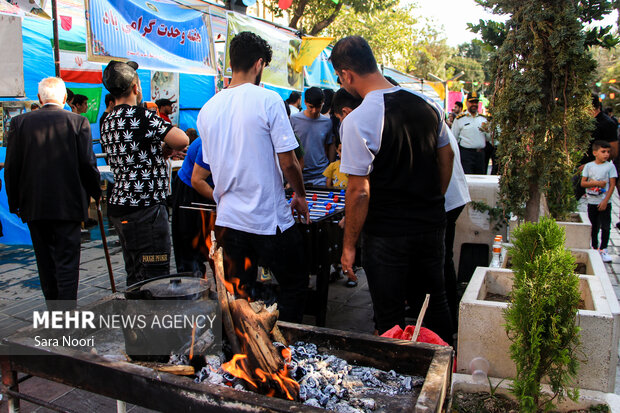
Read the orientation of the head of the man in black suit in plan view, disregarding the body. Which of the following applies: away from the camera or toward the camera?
away from the camera

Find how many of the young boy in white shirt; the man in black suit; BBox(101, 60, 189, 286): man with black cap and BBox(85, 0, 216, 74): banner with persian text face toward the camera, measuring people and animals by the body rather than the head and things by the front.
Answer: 2

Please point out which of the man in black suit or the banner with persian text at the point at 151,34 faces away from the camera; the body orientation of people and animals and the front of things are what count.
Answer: the man in black suit

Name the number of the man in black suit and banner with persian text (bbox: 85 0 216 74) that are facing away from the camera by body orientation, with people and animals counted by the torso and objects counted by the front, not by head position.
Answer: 1

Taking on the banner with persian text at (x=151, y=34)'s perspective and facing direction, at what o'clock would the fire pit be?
The fire pit is roughly at 12 o'clock from the banner with persian text.

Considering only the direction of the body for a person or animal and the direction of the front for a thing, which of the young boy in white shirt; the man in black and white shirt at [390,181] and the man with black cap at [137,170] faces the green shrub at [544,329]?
the young boy in white shirt

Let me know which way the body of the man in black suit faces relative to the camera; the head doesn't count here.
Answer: away from the camera

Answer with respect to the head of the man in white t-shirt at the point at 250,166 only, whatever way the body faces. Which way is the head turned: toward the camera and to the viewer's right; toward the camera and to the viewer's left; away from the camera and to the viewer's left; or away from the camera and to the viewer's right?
away from the camera and to the viewer's right

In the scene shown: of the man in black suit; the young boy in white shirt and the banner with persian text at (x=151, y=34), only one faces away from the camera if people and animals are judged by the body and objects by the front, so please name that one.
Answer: the man in black suit

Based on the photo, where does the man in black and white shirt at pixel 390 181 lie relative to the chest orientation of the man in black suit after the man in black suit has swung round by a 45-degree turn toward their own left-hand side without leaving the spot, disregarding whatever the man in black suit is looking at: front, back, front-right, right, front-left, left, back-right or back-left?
back

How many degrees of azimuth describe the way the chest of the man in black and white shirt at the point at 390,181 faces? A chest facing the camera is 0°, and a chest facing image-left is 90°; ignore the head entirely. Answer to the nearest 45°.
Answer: approximately 135°

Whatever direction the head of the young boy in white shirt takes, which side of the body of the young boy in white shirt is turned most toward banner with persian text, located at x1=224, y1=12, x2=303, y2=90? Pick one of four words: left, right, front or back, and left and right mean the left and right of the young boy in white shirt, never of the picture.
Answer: right

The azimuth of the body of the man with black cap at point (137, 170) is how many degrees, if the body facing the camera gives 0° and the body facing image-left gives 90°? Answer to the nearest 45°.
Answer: approximately 225°
